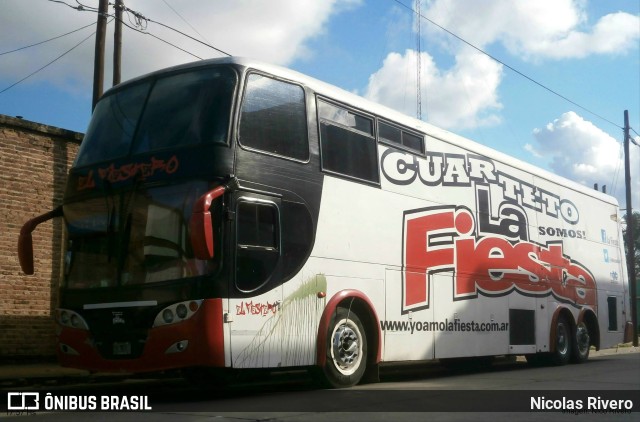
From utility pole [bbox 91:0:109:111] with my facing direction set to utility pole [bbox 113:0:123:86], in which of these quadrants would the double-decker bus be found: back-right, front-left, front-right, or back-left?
back-right

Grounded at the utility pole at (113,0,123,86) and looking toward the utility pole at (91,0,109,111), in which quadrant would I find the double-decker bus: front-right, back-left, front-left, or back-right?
front-left

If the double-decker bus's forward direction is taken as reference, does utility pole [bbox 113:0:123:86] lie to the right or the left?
on its right

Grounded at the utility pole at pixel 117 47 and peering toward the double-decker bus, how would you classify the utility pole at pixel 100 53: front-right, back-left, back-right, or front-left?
front-right

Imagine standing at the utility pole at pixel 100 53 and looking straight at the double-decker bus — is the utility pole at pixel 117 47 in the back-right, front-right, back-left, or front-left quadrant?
back-left

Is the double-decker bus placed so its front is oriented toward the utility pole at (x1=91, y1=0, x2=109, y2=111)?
no

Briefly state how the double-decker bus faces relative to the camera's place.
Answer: facing the viewer and to the left of the viewer
